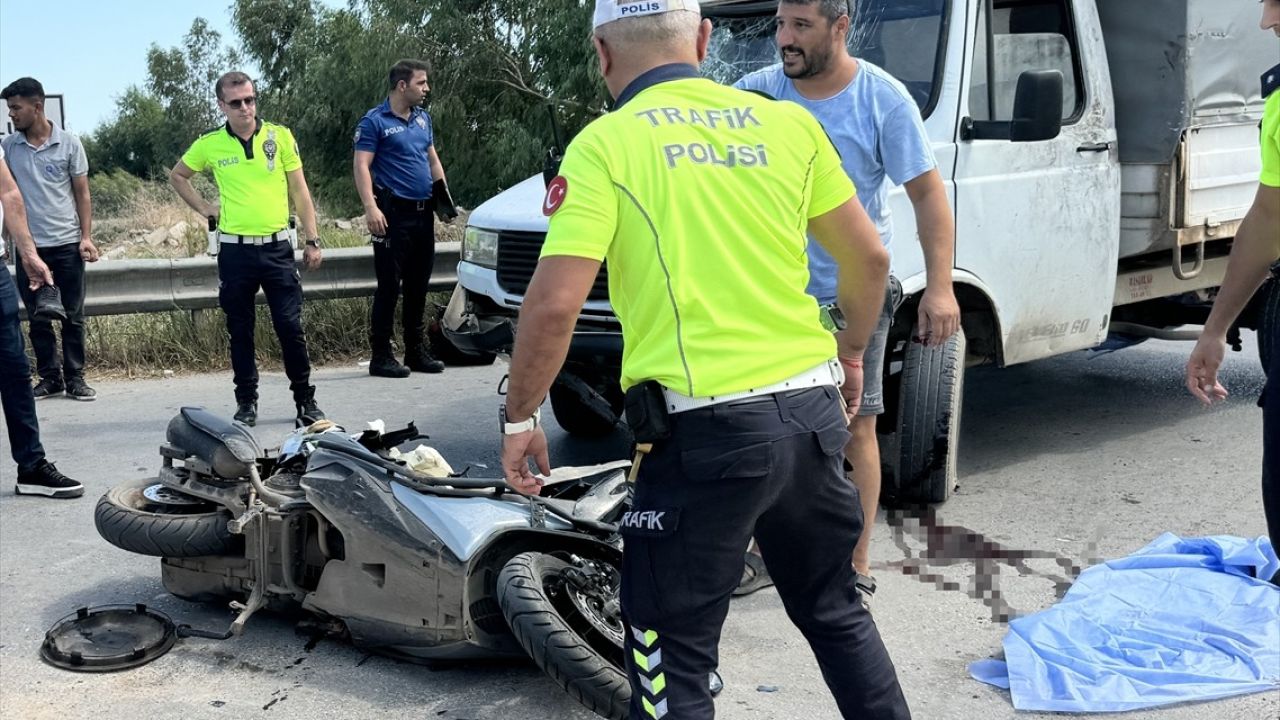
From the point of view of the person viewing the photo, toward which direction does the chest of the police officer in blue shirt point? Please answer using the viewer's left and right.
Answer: facing the viewer and to the right of the viewer

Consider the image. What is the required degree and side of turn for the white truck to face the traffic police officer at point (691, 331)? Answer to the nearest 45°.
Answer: approximately 45° to its left

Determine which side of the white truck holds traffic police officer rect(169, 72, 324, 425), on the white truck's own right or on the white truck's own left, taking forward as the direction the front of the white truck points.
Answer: on the white truck's own right

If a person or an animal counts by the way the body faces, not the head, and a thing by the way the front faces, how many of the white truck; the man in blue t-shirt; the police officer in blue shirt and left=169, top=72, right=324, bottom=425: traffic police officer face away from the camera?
0

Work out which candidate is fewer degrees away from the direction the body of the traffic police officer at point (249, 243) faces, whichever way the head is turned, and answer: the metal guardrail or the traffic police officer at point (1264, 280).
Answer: the traffic police officer

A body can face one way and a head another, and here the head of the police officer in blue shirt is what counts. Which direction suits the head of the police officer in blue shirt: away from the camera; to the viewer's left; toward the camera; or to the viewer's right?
to the viewer's right

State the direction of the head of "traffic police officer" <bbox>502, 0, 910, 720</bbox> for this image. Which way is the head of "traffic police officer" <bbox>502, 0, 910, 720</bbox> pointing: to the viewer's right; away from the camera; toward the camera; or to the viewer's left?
away from the camera

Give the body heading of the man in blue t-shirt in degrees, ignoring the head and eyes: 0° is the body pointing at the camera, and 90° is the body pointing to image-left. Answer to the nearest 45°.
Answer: approximately 45°

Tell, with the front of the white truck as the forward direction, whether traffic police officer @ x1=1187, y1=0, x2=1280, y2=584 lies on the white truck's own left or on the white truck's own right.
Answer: on the white truck's own left

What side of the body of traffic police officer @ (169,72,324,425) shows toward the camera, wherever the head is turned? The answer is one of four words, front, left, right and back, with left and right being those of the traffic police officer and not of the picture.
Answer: front

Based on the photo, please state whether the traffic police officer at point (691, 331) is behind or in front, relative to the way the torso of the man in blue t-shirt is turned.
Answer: in front
